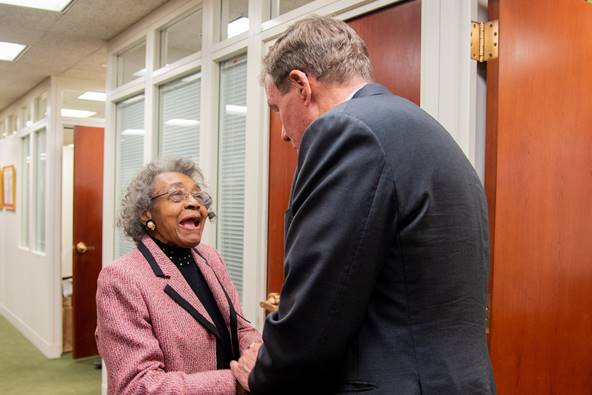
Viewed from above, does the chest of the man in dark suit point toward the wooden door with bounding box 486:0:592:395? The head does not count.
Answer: no

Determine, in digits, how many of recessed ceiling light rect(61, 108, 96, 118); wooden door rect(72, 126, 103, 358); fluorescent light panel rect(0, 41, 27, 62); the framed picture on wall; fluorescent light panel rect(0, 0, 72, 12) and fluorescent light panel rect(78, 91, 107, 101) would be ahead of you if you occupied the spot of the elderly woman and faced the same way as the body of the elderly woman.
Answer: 0

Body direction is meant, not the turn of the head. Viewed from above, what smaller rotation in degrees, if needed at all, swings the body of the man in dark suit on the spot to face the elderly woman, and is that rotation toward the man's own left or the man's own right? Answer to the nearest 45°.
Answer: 0° — they already face them

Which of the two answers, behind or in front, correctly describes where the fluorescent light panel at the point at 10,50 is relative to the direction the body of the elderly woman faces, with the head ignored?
behind

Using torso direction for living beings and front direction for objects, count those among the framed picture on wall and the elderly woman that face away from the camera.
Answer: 0

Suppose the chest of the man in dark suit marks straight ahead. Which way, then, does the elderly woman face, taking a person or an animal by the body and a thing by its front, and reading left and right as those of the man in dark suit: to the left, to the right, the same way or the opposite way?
the opposite way

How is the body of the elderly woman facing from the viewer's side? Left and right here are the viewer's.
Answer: facing the viewer and to the right of the viewer

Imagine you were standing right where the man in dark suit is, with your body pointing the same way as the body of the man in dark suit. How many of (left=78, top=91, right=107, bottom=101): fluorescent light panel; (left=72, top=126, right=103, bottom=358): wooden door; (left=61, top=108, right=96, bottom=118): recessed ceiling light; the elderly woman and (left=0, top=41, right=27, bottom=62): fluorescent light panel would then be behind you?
0

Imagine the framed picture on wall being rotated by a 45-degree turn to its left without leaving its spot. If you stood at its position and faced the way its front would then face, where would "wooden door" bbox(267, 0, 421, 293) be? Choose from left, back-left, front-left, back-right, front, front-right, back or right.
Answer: front

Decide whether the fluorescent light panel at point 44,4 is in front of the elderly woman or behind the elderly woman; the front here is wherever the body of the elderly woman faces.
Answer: behind

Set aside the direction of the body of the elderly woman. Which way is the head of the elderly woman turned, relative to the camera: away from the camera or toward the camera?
toward the camera

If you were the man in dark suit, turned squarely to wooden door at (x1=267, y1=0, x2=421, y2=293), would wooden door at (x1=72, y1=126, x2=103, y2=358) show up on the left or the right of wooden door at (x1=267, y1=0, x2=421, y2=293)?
left

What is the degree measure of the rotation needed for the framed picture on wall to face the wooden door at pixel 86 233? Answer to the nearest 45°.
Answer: approximately 45° to its left

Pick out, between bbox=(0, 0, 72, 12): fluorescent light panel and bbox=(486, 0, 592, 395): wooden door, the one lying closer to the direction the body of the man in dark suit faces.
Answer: the fluorescent light panel

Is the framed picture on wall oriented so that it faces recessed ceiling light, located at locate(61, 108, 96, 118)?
no

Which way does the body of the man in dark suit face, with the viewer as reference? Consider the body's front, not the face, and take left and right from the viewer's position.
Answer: facing away from the viewer and to the left of the viewer

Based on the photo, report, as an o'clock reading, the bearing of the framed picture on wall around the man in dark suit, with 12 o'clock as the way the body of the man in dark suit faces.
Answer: The framed picture on wall is roughly at 12 o'clock from the man in dark suit.
